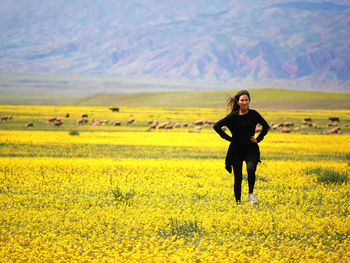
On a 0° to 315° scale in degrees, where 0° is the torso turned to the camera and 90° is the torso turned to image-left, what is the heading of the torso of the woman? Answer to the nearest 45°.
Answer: approximately 0°
